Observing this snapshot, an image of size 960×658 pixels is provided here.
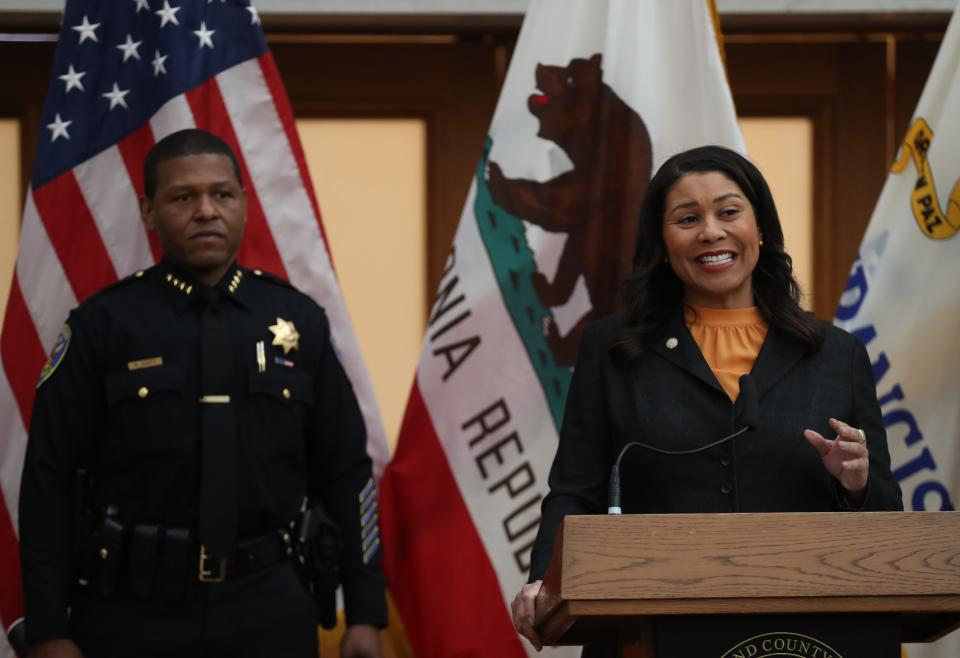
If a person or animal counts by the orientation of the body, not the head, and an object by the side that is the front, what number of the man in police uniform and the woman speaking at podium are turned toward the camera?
2

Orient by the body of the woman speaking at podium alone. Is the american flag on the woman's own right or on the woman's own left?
on the woman's own right

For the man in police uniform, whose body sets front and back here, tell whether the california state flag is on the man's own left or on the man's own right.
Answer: on the man's own left

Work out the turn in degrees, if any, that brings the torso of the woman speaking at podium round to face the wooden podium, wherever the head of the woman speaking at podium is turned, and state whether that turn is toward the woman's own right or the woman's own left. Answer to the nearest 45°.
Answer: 0° — they already face it

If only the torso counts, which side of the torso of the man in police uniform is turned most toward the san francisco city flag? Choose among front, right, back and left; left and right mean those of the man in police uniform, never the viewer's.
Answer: left

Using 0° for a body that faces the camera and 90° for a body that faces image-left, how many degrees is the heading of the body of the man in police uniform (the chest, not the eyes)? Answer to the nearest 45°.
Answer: approximately 0°

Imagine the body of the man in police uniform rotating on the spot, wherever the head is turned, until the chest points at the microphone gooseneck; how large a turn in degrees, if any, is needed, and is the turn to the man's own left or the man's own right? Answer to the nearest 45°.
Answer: approximately 45° to the man's own left

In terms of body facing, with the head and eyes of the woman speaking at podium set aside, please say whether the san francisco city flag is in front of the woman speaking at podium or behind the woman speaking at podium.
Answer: behind

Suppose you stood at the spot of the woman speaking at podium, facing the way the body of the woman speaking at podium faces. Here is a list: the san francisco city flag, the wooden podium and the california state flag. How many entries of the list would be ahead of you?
1
